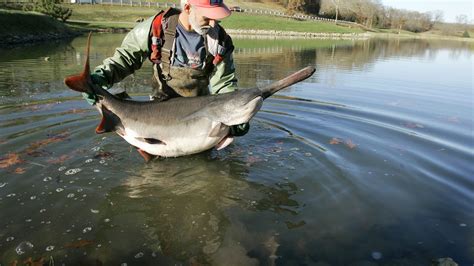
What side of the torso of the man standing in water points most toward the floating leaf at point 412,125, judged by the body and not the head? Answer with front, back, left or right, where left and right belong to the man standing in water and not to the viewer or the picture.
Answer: left

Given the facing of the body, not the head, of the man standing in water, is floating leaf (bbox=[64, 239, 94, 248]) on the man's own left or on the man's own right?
on the man's own right

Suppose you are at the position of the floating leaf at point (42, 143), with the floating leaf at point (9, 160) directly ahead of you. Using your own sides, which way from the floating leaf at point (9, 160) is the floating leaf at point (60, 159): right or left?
left

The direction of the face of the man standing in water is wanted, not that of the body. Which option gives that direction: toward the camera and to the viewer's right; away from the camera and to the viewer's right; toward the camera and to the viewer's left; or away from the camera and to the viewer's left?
toward the camera and to the viewer's right

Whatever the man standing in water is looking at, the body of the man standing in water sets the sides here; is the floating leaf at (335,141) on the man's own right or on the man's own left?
on the man's own left
